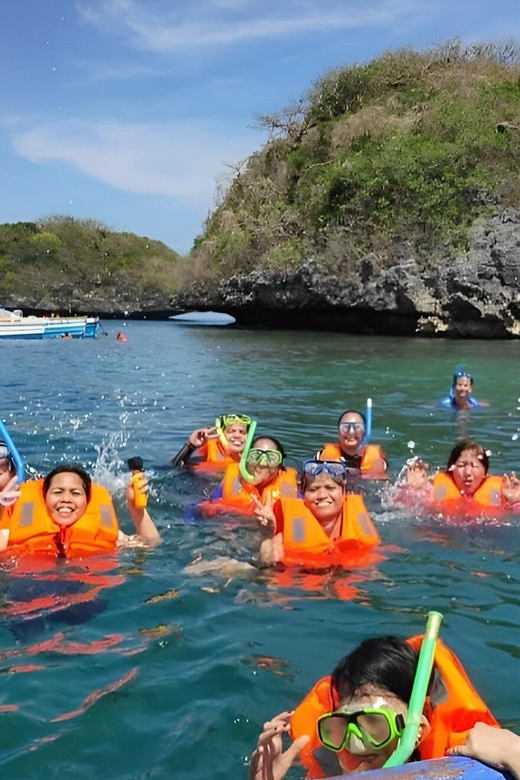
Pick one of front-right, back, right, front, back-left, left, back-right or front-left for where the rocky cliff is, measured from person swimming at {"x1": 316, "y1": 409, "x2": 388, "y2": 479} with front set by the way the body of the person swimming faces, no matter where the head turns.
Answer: back

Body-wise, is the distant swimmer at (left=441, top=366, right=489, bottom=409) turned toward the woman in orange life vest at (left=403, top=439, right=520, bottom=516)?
yes

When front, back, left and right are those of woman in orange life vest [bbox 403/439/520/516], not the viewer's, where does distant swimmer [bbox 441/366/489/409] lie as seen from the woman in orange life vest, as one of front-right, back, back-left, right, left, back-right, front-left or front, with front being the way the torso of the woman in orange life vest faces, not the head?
back

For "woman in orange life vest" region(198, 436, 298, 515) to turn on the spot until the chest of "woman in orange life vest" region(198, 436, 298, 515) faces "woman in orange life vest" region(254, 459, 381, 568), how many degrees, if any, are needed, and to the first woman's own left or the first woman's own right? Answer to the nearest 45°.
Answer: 0° — they already face them

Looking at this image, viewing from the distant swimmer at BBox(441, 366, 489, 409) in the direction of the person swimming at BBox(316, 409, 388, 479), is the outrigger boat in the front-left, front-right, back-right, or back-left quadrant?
back-right

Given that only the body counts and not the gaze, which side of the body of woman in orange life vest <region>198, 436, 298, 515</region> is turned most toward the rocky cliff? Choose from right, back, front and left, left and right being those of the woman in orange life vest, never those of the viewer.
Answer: back

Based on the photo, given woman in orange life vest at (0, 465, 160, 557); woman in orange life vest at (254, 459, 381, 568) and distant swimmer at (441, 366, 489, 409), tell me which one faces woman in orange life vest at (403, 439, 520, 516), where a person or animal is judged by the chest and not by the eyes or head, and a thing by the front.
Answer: the distant swimmer

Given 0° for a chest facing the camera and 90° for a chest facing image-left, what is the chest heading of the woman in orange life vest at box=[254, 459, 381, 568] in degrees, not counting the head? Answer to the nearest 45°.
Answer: approximately 0°

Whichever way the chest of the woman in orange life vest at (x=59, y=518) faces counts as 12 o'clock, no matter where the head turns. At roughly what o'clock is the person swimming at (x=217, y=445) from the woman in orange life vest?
The person swimming is roughly at 7 o'clock from the woman in orange life vest.
